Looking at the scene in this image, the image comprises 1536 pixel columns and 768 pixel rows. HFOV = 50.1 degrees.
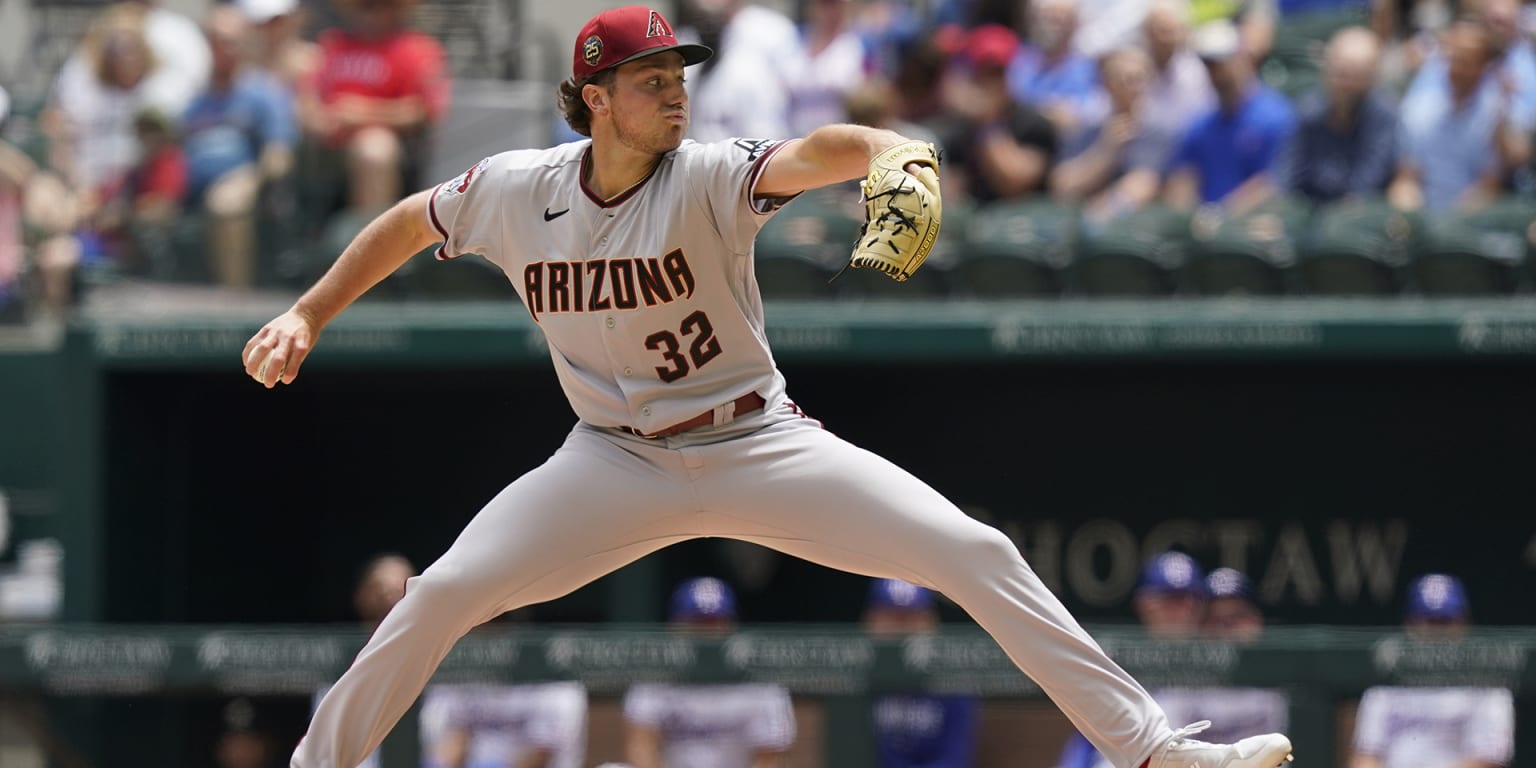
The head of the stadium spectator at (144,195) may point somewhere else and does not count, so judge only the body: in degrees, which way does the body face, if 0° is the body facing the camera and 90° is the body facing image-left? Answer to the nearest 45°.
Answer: approximately 45°

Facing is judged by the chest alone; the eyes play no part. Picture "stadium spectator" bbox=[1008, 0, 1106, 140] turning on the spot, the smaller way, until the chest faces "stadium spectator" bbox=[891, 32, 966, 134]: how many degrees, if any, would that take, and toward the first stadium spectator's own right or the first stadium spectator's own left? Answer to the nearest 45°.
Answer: approximately 90° to the first stadium spectator's own right

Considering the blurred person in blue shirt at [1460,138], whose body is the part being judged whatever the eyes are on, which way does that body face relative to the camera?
toward the camera

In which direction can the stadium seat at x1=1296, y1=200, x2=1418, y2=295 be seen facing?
toward the camera

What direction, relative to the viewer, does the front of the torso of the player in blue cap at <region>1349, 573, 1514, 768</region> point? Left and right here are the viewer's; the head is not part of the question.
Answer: facing the viewer

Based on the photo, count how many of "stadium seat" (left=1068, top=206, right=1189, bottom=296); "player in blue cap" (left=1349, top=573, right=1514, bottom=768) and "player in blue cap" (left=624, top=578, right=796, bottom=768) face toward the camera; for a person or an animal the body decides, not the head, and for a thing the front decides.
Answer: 3

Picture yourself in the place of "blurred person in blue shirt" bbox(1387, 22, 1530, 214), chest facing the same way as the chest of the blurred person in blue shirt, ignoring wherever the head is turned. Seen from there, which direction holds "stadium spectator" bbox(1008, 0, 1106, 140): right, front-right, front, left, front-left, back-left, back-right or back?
right

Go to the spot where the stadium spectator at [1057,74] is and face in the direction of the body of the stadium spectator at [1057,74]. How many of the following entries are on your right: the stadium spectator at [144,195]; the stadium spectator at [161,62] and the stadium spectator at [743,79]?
3

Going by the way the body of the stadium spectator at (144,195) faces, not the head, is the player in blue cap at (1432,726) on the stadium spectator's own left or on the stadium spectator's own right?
on the stadium spectator's own left

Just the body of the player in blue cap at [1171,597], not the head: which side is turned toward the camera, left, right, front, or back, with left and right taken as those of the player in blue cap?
front

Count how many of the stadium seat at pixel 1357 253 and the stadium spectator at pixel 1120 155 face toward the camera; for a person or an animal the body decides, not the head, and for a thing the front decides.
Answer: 2

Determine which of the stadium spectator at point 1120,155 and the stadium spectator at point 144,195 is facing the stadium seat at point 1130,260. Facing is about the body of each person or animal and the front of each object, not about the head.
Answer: the stadium spectator at point 1120,155
